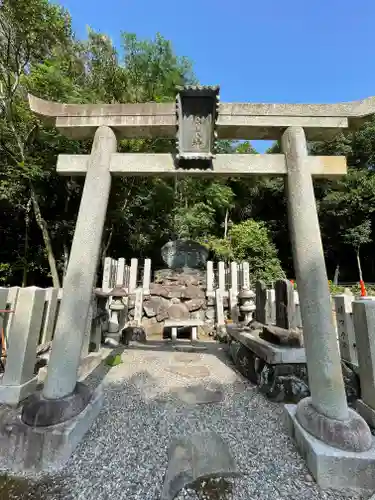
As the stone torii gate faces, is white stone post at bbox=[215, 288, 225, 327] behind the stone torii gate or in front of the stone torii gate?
behind

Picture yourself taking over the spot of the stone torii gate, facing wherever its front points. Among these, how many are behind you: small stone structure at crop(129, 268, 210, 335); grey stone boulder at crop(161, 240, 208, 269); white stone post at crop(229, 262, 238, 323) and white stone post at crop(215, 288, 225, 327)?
4

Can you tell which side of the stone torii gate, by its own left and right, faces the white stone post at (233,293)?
back

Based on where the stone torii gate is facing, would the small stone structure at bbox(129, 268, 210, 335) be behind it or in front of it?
behind

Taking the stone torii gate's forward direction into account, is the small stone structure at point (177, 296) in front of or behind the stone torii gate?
behind

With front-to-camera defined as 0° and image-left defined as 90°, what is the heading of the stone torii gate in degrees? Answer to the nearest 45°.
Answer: approximately 0°

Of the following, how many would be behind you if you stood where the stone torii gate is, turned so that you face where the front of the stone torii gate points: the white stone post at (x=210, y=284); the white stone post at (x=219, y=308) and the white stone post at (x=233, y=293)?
3

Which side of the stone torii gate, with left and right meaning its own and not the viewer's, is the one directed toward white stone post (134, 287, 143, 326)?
back

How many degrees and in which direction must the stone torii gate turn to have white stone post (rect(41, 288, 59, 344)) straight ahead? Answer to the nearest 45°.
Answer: approximately 90° to its right

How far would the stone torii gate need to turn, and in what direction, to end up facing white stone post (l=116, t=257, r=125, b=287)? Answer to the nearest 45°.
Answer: approximately 135° to its right

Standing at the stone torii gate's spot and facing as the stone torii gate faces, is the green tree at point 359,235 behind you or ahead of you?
behind

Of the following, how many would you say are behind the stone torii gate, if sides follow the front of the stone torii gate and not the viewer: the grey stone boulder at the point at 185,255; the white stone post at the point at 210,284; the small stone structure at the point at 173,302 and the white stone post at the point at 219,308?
4

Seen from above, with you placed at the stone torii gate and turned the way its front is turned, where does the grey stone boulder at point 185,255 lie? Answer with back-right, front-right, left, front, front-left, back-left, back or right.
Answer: back

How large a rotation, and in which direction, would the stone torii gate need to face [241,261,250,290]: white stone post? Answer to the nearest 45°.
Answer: approximately 180°

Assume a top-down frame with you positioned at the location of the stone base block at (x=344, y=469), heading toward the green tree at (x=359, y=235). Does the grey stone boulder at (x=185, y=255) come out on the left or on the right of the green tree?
left

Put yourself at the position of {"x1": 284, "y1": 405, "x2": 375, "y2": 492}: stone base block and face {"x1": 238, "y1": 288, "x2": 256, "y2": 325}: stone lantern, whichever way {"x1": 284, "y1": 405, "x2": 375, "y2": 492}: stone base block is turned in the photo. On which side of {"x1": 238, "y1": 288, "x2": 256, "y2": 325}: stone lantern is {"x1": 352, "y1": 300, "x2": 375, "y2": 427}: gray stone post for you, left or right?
right
